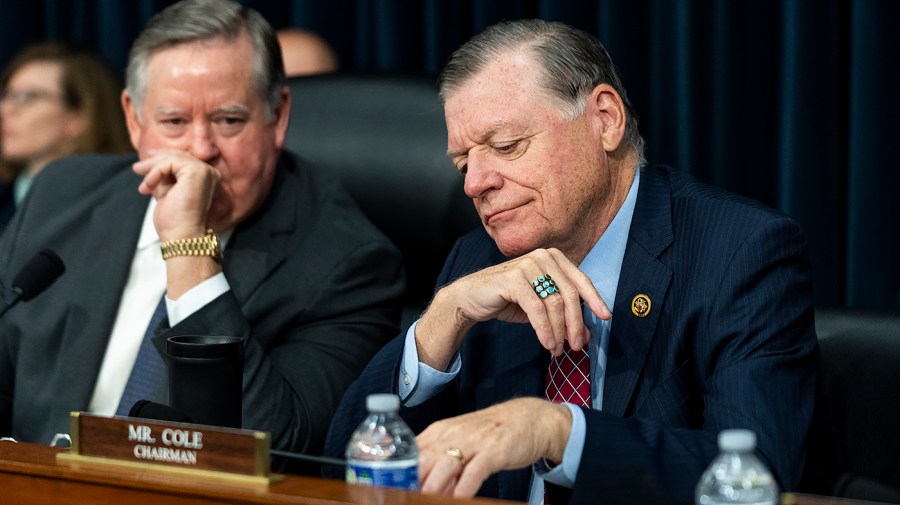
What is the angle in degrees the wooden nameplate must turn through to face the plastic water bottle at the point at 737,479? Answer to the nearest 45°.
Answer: approximately 90° to its left

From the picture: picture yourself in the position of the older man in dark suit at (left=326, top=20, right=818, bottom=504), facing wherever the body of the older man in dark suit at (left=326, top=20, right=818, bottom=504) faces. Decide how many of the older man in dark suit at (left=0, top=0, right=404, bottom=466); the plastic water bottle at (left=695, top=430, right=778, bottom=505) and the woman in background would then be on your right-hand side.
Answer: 2

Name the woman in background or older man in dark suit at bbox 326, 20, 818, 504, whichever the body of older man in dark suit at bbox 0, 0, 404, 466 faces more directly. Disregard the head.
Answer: the older man in dark suit

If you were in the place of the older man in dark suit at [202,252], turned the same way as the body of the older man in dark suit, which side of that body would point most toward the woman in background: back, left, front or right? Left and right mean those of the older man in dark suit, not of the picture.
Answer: back

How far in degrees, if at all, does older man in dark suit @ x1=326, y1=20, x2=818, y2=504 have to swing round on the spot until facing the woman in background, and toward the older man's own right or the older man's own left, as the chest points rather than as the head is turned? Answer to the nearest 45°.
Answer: approximately 90° to the older man's own right

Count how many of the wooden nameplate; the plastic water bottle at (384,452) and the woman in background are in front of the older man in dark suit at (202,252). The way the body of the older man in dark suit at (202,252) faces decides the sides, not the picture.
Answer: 2

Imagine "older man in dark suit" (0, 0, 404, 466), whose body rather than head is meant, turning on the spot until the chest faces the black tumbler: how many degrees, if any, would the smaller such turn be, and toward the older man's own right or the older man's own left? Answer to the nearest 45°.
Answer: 0° — they already face it

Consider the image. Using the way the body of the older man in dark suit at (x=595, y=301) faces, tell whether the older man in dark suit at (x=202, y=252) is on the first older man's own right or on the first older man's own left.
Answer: on the first older man's own right

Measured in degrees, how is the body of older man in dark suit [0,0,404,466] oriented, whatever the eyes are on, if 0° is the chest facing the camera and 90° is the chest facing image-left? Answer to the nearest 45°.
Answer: approximately 0°

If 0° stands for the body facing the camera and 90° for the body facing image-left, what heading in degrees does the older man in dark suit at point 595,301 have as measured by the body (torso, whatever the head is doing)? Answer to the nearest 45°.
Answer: approximately 45°
